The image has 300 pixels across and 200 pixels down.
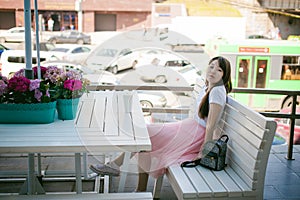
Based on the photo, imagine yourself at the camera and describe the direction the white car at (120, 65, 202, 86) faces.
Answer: facing to the left of the viewer

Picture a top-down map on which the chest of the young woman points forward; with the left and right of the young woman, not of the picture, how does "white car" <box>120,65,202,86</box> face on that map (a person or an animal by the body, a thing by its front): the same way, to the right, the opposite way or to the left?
the same way

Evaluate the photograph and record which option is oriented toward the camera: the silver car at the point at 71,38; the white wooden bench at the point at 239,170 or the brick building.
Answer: the brick building

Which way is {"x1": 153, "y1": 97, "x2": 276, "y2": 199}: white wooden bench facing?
to the viewer's left

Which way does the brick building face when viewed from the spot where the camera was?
facing the viewer

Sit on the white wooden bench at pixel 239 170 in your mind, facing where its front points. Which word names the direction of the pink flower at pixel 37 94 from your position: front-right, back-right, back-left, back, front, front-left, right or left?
front

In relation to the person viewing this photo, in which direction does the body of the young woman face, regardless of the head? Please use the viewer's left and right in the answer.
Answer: facing to the left of the viewer

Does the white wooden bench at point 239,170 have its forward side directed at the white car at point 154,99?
no

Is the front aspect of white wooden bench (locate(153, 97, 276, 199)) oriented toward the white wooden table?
yes

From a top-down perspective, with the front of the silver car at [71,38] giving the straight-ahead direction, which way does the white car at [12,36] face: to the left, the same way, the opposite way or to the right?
the same way

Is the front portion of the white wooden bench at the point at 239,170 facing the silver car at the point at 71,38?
no

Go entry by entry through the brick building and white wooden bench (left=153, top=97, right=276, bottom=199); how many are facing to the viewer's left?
1

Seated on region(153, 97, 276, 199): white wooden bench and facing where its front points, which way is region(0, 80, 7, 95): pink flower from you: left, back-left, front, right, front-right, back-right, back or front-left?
front

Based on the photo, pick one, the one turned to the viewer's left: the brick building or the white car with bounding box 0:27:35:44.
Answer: the white car
